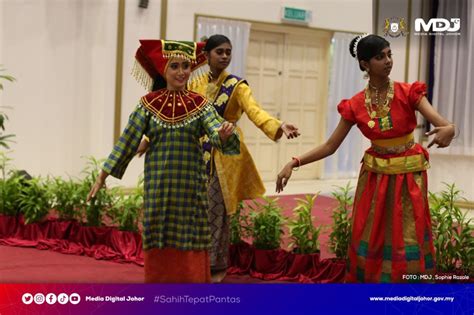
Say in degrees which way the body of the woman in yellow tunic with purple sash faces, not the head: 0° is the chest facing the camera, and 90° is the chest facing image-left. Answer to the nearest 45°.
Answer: approximately 0°

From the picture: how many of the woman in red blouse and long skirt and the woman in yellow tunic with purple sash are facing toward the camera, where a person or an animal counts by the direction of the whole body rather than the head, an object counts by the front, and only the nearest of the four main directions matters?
2

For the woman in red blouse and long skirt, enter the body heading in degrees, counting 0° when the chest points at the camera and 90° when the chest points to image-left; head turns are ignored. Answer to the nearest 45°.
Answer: approximately 0°

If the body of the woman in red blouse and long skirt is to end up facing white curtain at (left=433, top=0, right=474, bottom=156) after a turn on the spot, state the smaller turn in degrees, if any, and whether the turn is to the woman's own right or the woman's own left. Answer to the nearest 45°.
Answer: approximately 180°

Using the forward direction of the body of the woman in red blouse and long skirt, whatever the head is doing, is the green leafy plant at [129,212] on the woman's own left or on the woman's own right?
on the woman's own right
